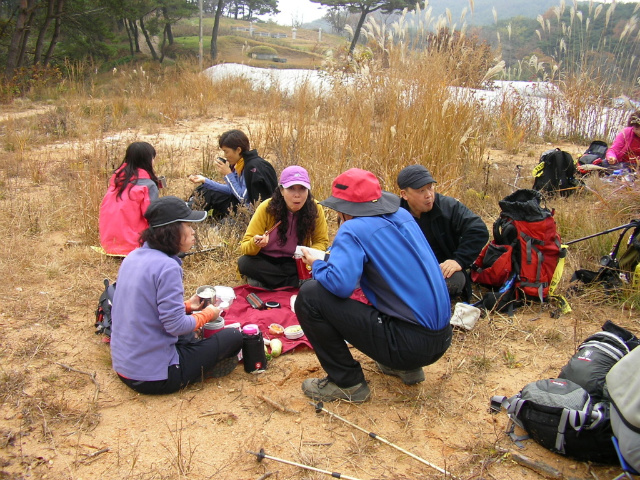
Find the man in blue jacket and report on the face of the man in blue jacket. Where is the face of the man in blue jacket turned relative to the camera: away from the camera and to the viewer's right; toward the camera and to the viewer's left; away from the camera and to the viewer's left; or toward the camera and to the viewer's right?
away from the camera and to the viewer's left

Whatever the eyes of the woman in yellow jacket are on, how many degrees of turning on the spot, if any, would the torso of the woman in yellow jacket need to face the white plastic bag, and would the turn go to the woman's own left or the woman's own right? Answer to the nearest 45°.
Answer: approximately 45° to the woman's own left

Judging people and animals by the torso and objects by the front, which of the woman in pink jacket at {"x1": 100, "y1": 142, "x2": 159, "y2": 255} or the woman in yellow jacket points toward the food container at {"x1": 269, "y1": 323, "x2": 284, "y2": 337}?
the woman in yellow jacket

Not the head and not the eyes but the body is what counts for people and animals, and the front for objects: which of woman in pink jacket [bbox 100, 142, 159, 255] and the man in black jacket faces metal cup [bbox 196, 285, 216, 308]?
the man in black jacket

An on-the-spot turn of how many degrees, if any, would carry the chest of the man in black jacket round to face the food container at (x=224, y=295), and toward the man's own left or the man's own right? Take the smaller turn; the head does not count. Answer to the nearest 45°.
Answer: approximately 45° to the man's own right

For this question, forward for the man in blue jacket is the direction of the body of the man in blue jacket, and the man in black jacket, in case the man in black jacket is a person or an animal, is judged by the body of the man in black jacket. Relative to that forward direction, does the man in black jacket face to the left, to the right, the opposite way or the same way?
to the left

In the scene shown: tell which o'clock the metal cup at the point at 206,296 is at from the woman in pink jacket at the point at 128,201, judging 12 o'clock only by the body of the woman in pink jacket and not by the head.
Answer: The metal cup is roughly at 4 o'clock from the woman in pink jacket.

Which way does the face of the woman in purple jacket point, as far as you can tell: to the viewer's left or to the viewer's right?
to the viewer's right
